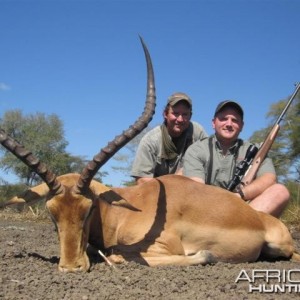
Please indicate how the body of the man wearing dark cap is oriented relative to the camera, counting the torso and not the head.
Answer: toward the camera

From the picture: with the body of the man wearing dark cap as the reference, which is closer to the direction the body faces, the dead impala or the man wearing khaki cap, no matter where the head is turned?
the dead impala

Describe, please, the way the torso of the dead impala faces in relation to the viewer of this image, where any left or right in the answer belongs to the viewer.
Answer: facing the viewer and to the left of the viewer

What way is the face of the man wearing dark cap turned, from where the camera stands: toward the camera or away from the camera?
toward the camera

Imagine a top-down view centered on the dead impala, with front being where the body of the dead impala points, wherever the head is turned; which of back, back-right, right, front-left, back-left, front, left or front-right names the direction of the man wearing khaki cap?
back-right

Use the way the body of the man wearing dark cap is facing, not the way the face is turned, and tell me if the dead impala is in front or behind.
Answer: in front

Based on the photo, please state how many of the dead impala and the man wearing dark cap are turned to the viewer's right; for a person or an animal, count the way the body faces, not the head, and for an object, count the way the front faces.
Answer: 0

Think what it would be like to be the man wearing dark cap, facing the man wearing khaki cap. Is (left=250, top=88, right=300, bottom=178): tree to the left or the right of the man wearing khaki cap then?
right

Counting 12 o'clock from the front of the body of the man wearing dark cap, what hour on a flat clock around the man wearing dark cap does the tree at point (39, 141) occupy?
The tree is roughly at 5 o'clock from the man wearing dark cap.
